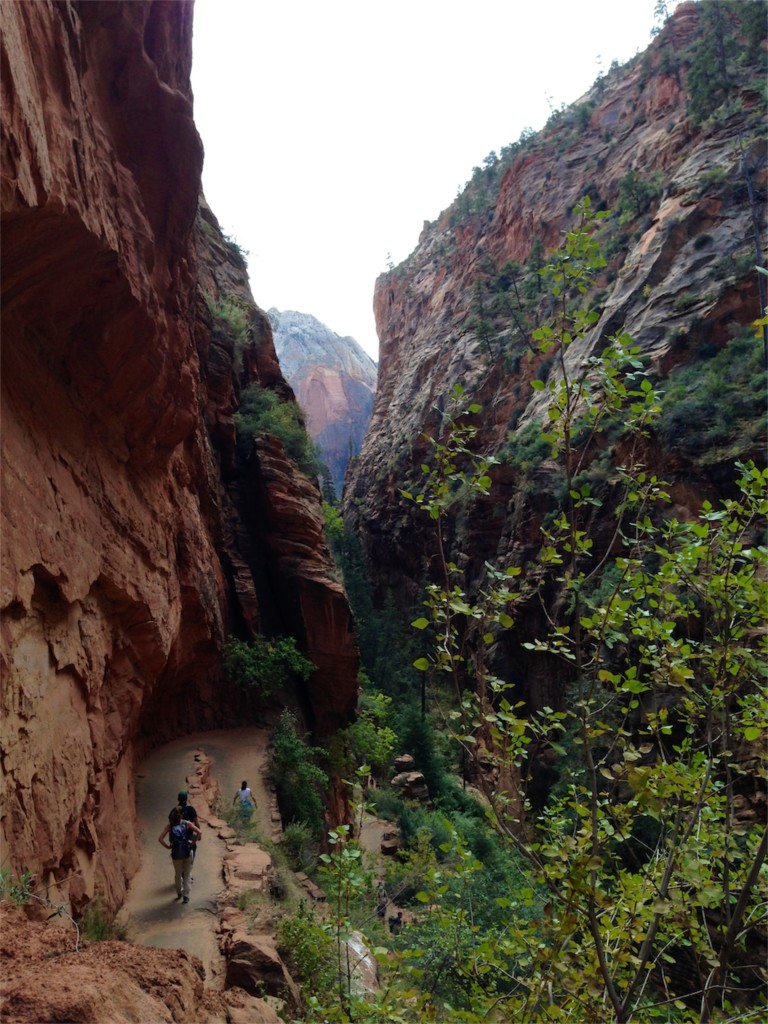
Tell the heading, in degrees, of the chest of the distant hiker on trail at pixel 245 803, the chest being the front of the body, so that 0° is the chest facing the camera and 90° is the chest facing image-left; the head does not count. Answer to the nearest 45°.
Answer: approximately 180°

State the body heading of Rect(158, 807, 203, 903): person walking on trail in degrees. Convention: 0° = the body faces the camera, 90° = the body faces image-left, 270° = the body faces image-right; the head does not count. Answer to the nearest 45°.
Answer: approximately 180°

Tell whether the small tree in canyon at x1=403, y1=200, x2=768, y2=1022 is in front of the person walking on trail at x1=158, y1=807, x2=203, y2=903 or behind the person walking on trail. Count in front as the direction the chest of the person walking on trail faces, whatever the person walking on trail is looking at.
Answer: behind

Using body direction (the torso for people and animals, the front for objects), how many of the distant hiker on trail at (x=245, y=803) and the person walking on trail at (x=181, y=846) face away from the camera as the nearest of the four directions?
2

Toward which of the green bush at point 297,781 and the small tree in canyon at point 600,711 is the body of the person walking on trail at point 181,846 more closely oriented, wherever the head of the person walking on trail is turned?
the green bush

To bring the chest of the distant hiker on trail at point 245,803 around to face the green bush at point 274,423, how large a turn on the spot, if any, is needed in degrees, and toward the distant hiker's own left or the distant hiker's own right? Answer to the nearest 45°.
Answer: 0° — they already face it

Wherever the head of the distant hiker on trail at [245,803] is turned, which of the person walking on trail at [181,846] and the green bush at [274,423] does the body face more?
the green bush
